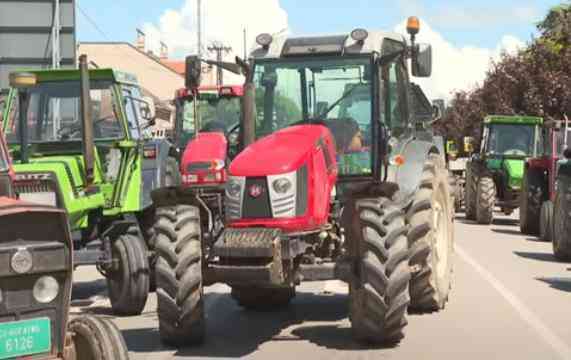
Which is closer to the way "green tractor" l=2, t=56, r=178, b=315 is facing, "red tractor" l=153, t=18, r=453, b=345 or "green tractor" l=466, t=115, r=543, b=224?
the red tractor

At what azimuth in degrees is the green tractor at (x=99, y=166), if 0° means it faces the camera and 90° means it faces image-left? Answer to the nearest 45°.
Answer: approximately 45°

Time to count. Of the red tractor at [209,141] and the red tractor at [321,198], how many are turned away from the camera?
0

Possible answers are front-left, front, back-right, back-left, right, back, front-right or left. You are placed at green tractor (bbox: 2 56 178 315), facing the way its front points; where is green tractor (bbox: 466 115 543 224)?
back

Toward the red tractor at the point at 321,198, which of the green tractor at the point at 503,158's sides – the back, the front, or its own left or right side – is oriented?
front

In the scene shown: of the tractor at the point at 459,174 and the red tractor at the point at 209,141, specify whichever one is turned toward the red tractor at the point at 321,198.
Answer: the red tractor at the point at 209,141

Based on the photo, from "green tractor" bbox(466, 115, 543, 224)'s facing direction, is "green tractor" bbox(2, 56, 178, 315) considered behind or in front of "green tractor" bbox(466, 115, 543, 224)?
in front

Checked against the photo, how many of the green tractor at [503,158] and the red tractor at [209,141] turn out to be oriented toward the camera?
2

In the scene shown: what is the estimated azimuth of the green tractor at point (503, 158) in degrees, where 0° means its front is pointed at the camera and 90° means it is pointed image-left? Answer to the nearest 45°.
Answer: approximately 0°
